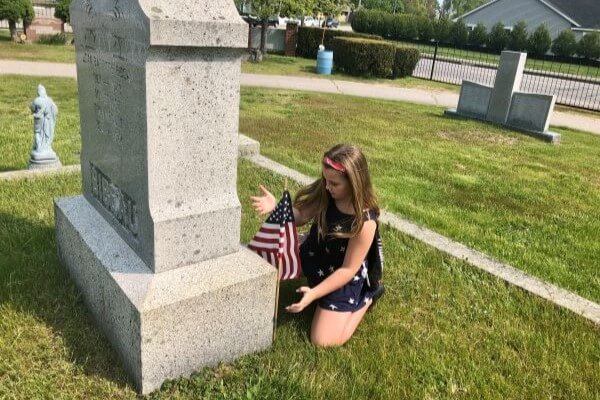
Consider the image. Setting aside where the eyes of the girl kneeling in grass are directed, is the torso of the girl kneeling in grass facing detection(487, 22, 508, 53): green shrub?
no

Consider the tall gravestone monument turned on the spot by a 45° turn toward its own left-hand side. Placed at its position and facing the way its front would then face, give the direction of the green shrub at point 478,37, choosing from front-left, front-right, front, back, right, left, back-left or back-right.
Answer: back-left

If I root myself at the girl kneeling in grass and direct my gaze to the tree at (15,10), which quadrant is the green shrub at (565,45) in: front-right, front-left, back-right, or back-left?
front-right

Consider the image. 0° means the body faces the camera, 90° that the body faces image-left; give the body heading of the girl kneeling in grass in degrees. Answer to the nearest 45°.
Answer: approximately 45°

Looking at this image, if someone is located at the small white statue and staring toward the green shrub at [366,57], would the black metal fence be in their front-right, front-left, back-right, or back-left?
front-right

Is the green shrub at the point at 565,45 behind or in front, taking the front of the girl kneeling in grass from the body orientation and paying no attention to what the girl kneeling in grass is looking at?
behind

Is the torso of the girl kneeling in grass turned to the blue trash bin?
no

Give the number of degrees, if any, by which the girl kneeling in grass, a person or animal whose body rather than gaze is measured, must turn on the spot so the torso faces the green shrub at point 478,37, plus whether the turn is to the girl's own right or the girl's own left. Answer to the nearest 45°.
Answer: approximately 135° to the girl's own right

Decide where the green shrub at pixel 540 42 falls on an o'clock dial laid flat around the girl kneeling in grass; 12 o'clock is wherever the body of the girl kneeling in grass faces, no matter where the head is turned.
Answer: The green shrub is roughly at 5 o'clock from the girl kneeling in grass.

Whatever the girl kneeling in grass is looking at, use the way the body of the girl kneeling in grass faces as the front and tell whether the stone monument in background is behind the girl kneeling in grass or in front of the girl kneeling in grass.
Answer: behind

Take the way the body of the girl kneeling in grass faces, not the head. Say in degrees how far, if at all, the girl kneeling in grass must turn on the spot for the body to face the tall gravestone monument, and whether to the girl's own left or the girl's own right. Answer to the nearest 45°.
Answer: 0° — they already face it

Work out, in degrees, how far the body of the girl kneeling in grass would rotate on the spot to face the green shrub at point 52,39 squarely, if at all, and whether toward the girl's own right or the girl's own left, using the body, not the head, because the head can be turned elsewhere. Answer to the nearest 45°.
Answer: approximately 90° to the girl's own right

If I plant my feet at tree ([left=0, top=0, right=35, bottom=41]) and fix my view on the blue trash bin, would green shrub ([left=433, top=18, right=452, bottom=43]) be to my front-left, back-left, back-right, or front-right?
front-left

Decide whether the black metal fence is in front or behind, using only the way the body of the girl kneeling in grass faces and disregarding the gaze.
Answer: behind
